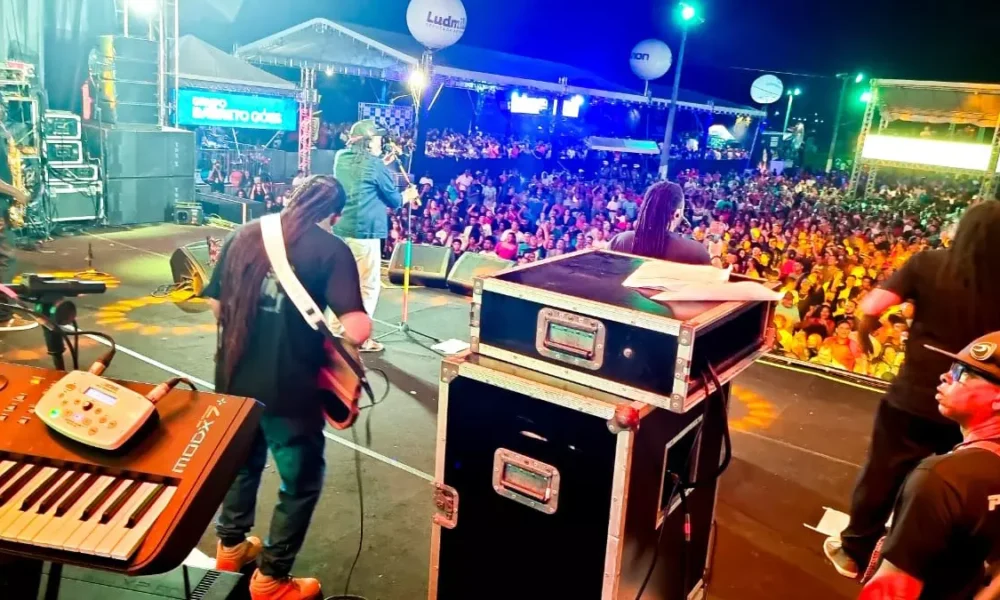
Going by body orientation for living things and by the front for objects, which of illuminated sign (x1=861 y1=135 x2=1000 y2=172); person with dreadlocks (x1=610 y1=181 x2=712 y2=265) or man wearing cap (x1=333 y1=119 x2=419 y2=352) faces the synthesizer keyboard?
the illuminated sign

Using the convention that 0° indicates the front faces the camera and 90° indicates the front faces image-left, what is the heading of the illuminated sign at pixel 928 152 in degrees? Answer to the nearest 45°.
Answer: approximately 0°

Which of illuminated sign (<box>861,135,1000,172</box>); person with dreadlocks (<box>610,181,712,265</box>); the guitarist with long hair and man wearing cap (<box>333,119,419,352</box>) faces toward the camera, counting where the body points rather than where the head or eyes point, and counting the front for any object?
the illuminated sign

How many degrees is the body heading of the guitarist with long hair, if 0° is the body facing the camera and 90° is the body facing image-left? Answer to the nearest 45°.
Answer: approximately 225°

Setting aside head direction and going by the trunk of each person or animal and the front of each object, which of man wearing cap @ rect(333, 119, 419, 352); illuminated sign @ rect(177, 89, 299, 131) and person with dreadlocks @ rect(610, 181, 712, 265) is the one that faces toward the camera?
the illuminated sign

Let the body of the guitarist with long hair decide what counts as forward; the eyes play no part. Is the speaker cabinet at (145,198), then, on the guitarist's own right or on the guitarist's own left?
on the guitarist's own left

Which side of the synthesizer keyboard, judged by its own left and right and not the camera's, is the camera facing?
front

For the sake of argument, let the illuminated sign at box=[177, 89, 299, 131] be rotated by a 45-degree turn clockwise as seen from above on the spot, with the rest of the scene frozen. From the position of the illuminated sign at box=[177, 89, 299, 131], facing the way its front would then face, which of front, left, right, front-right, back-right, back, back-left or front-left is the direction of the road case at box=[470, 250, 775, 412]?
front-left

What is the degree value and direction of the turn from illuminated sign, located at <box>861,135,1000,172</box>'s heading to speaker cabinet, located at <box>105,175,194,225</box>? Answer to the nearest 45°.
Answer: approximately 45° to its right

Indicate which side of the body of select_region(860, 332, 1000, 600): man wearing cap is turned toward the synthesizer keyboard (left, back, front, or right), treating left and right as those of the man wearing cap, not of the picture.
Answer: front

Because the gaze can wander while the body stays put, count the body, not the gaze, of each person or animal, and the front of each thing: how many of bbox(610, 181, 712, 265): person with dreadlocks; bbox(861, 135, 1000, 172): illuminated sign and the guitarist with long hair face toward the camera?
1

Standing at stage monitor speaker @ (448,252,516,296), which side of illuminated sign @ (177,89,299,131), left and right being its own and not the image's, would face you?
front

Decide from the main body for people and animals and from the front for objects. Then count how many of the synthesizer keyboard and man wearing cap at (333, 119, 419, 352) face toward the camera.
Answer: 1

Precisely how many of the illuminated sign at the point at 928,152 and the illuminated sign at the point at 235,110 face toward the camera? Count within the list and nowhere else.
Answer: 2

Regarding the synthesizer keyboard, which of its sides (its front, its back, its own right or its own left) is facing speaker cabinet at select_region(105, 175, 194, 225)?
back

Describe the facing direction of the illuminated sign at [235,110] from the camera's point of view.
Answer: facing the viewer

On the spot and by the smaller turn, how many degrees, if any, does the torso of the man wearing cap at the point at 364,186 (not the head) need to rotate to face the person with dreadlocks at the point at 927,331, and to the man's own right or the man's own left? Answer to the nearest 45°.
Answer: approximately 90° to the man's own right

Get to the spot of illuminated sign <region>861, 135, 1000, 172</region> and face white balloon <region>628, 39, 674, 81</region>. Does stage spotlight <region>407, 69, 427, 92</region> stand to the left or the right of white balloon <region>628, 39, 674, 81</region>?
left

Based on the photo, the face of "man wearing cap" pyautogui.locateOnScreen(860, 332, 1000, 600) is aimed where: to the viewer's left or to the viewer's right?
to the viewer's left
